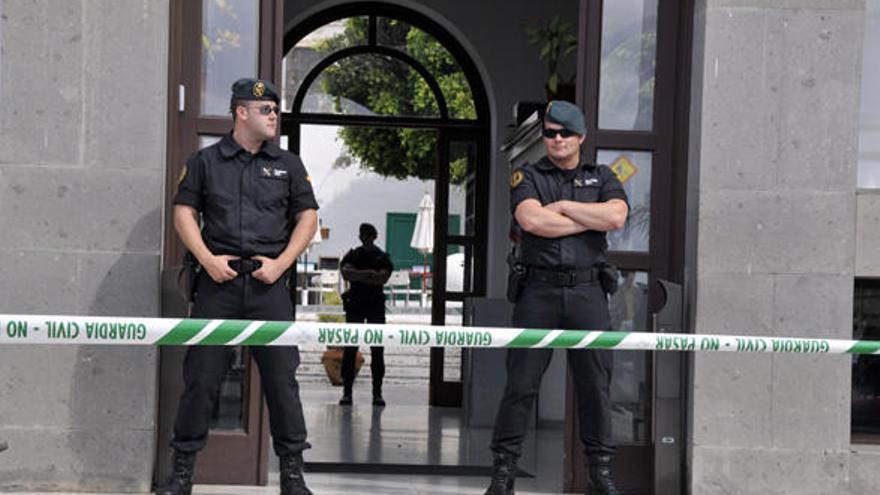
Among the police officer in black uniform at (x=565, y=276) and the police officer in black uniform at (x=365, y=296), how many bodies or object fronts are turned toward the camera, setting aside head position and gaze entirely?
2

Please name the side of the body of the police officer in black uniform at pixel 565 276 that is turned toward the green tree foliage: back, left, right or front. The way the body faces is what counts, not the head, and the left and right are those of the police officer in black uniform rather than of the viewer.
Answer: back

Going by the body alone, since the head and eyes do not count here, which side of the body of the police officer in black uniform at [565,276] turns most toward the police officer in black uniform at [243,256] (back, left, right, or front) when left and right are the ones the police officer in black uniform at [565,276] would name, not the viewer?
right

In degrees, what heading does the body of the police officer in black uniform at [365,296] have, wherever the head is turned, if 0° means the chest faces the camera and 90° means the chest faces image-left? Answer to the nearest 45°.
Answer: approximately 0°

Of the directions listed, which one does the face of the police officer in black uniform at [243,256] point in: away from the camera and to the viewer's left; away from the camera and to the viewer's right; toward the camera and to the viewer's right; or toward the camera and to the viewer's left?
toward the camera and to the viewer's right

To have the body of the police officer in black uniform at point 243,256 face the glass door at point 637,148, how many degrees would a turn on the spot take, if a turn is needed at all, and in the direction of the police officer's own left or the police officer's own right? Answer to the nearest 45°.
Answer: approximately 90° to the police officer's own left

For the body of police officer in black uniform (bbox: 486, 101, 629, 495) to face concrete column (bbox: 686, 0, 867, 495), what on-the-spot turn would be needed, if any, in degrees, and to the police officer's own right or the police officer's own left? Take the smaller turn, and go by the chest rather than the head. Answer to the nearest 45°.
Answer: approximately 135° to the police officer's own left

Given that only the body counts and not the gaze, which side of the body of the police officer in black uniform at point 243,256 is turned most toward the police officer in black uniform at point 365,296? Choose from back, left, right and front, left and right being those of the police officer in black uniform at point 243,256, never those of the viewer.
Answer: back

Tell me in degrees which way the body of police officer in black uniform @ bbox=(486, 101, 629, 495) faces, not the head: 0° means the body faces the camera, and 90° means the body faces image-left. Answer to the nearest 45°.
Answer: approximately 0°
